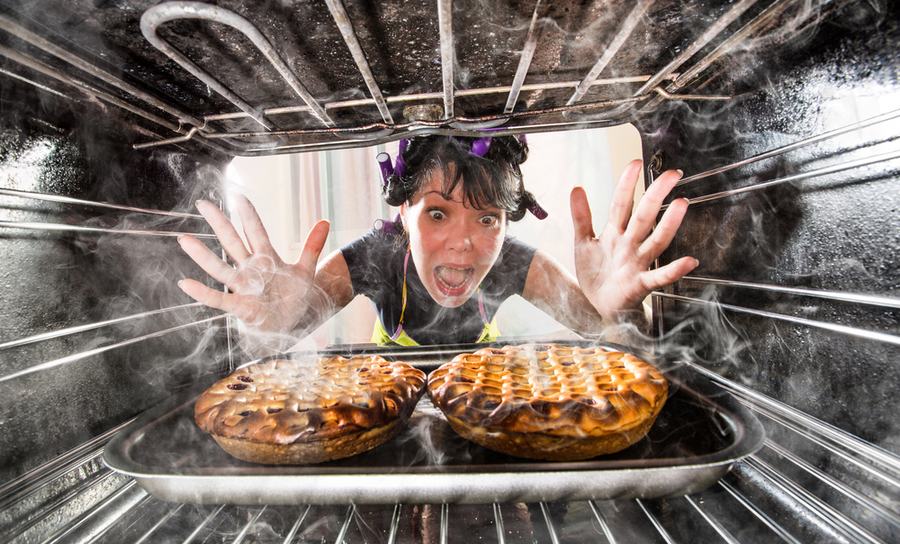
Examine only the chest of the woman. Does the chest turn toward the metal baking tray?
yes

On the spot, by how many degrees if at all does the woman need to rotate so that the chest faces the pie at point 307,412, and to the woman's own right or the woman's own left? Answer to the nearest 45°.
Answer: approximately 45° to the woman's own right

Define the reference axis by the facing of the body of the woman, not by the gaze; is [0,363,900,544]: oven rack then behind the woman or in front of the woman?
in front

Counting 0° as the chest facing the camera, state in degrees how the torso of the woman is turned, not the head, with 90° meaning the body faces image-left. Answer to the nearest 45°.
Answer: approximately 0°
